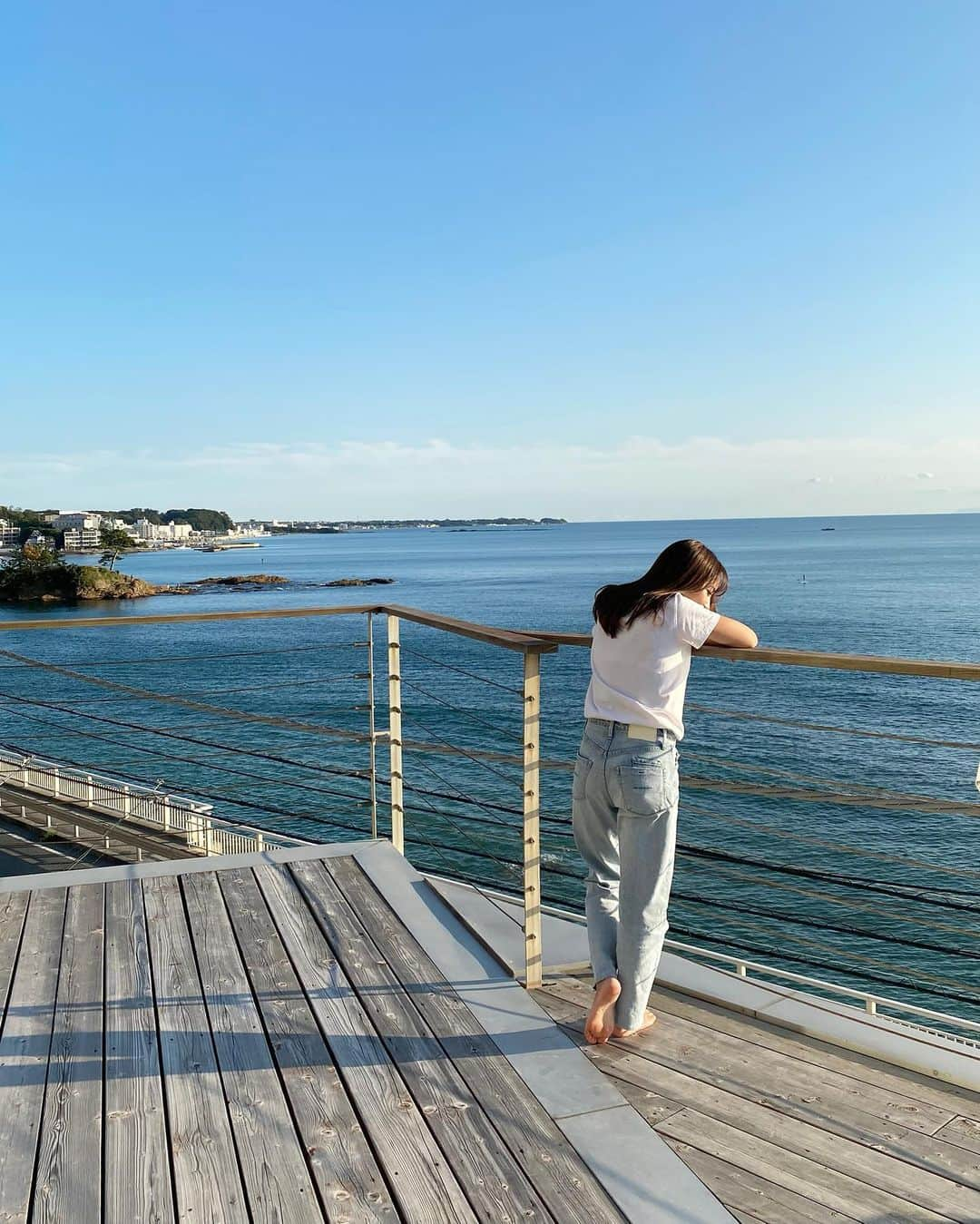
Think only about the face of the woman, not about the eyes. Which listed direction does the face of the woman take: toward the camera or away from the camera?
away from the camera

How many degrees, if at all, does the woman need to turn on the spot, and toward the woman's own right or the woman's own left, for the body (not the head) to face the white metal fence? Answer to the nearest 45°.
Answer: approximately 90° to the woman's own left

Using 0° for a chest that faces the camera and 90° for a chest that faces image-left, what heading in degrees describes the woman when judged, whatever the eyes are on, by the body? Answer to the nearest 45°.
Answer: approximately 225°
